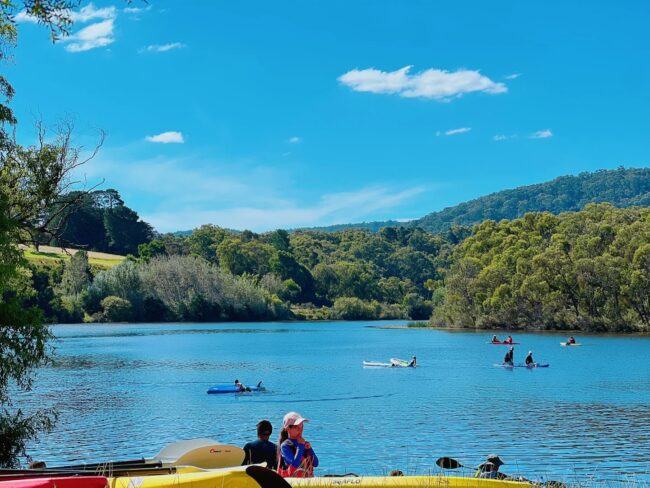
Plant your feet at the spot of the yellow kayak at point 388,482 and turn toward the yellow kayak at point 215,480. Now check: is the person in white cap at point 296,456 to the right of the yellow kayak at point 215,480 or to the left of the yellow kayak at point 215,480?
right

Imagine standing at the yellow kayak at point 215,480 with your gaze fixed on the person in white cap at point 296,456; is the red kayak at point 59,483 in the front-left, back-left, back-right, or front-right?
back-left

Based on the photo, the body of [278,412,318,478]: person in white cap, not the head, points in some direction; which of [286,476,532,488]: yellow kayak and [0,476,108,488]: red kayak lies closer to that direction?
the yellow kayak

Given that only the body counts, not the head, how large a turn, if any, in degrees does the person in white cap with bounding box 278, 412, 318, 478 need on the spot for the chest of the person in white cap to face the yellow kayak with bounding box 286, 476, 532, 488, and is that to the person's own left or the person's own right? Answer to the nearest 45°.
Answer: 0° — they already face it

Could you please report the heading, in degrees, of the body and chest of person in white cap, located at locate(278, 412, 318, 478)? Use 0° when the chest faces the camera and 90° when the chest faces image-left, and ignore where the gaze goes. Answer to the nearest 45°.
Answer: approximately 315°

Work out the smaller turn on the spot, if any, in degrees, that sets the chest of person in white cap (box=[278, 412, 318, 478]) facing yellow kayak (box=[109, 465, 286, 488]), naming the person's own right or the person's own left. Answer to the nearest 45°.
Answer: approximately 90° to the person's own right

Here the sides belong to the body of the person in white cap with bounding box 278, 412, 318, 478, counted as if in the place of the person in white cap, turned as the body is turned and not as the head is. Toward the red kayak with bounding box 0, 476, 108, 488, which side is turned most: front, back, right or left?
right

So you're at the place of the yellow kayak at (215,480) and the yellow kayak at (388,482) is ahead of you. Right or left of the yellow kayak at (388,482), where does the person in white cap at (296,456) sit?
left
